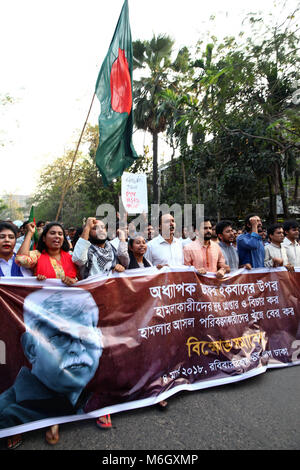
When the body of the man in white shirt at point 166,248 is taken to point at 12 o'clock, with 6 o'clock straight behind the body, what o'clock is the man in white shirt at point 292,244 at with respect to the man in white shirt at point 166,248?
the man in white shirt at point 292,244 is roughly at 10 o'clock from the man in white shirt at point 166,248.

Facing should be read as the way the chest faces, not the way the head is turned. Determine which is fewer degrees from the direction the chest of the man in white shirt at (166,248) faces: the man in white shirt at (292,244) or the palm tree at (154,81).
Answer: the man in white shirt

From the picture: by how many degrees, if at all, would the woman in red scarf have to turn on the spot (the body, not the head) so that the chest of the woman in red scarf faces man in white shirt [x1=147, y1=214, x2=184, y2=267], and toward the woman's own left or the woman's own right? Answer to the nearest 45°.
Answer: approximately 135° to the woman's own left

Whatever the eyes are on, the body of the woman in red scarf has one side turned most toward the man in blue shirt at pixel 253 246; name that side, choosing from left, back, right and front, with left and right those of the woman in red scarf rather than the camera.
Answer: left

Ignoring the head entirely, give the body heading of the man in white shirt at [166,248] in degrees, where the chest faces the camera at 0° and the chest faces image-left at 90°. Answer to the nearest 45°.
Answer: approximately 315°

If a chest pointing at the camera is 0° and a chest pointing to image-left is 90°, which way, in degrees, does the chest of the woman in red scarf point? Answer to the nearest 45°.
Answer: approximately 0°
